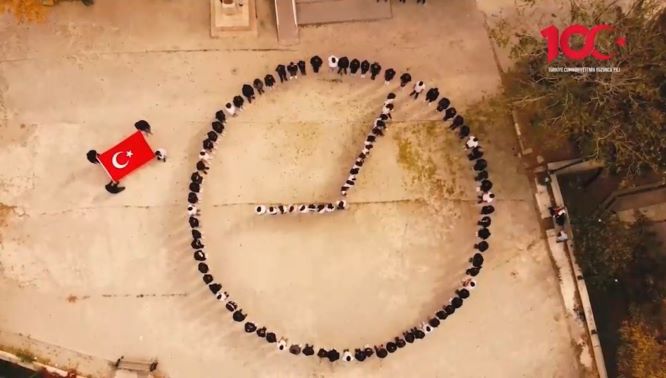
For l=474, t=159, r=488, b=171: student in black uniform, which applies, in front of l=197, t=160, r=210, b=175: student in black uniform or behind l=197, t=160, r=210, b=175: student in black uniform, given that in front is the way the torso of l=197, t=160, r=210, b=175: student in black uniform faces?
in front

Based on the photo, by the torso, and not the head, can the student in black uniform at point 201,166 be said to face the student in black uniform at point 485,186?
yes

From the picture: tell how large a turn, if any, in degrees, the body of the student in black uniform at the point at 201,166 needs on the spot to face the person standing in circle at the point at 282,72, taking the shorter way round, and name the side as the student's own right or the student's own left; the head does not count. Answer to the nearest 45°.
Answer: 0° — they already face them

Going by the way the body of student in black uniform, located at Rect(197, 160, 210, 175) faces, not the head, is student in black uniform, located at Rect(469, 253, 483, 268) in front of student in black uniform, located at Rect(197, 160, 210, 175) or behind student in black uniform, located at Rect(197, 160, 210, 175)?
in front

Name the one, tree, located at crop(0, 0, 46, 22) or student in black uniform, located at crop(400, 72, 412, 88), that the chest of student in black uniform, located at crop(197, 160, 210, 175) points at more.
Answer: the student in black uniform

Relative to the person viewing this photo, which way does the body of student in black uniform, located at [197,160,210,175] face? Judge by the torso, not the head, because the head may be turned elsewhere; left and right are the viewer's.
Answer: facing to the right of the viewer

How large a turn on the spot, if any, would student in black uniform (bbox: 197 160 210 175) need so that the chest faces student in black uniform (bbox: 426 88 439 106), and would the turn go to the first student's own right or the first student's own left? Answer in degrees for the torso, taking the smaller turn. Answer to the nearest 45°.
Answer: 0° — they already face them

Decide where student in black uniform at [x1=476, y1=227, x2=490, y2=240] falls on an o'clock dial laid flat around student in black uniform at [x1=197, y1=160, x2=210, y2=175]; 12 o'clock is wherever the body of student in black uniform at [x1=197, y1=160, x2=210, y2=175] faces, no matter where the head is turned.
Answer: student in black uniform at [x1=476, y1=227, x2=490, y2=240] is roughly at 12 o'clock from student in black uniform at [x1=197, y1=160, x2=210, y2=175].
